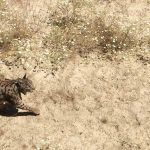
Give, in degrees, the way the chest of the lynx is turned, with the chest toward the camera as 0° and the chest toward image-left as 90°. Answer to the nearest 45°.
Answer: approximately 270°
